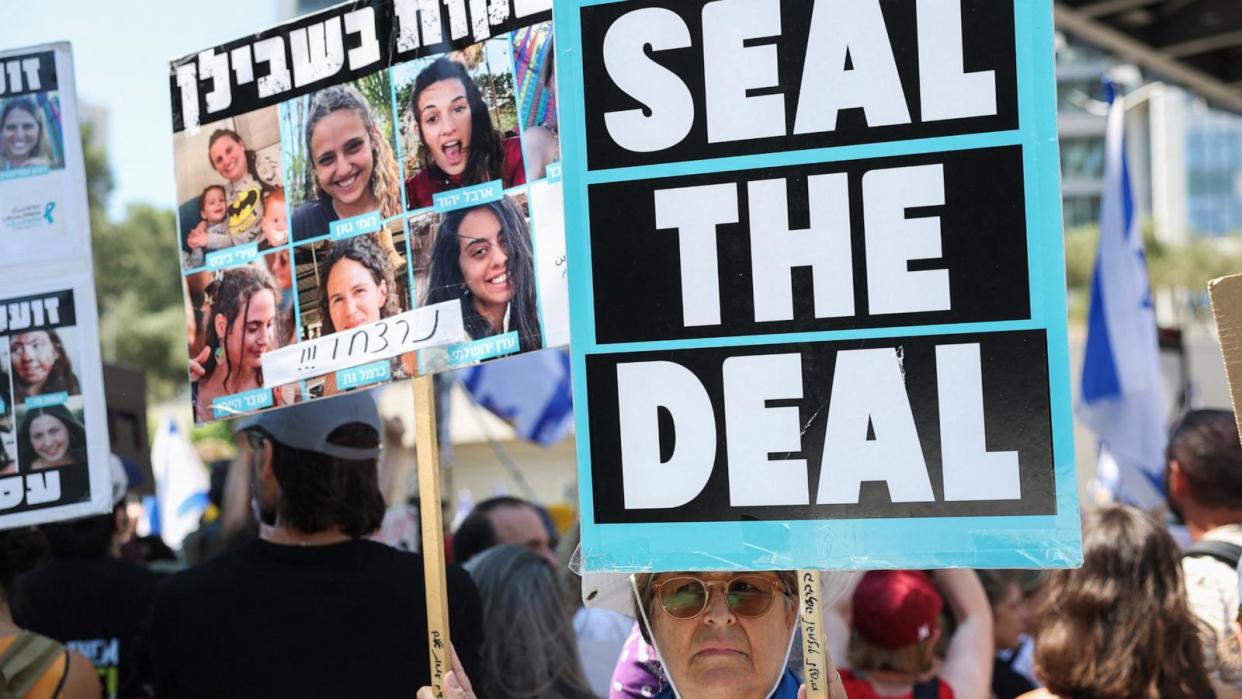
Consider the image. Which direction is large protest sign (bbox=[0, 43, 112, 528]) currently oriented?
toward the camera

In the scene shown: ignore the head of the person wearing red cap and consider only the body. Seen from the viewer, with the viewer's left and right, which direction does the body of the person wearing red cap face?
facing away from the viewer

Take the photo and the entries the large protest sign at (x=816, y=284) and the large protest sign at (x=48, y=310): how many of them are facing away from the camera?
0

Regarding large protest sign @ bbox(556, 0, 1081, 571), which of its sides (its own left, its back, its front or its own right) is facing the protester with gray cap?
right

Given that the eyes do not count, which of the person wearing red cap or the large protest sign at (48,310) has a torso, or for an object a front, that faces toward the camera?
the large protest sign

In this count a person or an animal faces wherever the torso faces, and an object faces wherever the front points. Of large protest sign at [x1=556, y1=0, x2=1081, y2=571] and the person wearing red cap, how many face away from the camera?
1

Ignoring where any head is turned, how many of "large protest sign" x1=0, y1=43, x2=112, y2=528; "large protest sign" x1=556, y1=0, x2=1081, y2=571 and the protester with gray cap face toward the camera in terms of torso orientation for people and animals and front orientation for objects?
2

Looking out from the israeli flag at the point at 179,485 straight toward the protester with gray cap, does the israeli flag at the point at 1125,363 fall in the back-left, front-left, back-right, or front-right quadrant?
front-left

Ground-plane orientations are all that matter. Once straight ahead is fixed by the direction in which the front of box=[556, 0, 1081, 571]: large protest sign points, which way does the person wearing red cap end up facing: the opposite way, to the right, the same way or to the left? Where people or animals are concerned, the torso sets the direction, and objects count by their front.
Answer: the opposite way

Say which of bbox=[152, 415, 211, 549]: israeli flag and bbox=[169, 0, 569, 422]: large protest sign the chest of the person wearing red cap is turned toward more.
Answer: the israeli flag

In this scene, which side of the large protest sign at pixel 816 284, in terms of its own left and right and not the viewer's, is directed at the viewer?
front

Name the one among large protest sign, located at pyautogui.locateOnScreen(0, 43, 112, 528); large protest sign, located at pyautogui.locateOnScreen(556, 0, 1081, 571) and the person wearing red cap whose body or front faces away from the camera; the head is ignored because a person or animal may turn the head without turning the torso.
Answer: the person wearing red cap

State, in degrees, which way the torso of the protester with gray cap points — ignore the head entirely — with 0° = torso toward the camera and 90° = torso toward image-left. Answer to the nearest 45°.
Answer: approximately 135°

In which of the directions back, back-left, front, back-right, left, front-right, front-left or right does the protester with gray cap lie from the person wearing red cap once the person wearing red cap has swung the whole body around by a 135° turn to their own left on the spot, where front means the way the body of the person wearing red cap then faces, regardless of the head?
front
